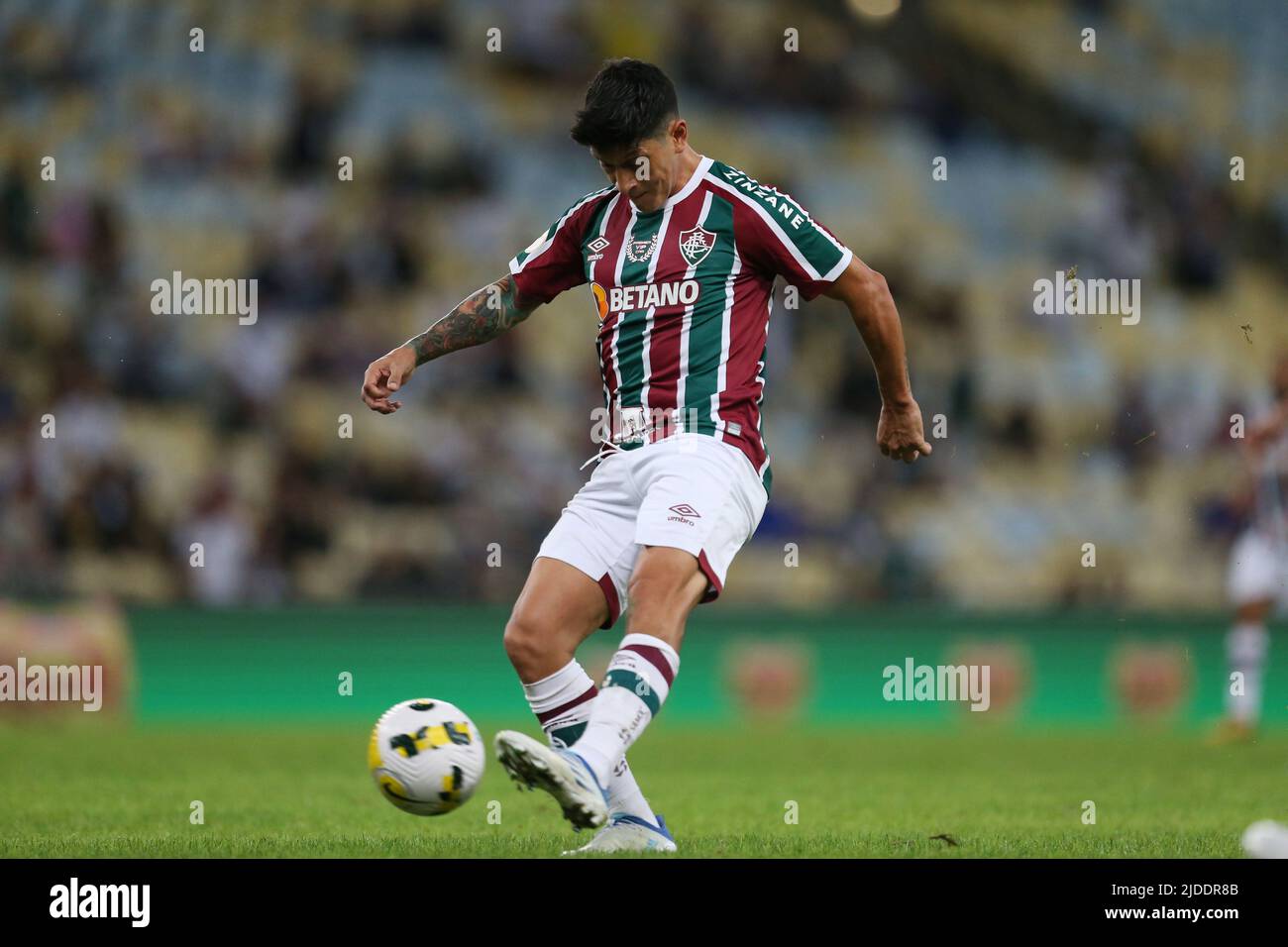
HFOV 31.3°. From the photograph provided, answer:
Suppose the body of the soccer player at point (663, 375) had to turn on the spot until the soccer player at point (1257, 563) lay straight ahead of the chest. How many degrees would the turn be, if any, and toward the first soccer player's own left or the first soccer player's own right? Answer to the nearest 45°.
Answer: approximately 180°

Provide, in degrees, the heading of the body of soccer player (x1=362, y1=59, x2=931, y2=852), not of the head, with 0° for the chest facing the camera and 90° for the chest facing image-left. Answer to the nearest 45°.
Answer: approximately 45°

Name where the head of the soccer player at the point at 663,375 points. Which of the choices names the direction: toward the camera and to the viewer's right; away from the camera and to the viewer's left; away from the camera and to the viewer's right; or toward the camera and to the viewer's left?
toward the camera and to the viewer's left
